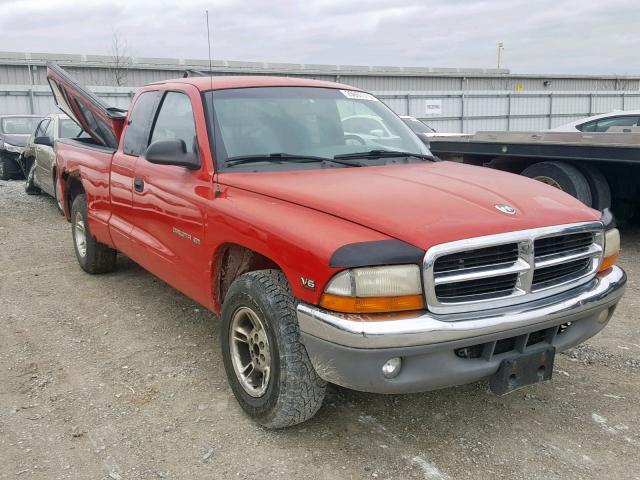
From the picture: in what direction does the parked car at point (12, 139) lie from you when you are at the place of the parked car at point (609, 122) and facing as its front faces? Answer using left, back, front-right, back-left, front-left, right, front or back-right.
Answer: front

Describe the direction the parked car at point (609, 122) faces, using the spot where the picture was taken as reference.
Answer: facing to the left of the viewer

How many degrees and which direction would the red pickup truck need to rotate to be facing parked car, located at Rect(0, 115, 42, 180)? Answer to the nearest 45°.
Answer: approximately 180°

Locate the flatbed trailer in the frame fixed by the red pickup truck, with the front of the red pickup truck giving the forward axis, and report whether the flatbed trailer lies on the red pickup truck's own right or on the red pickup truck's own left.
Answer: on the red pickup truck's own left

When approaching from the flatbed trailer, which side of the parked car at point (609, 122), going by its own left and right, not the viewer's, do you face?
left

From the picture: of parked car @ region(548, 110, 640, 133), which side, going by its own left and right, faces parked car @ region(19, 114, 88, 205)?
front

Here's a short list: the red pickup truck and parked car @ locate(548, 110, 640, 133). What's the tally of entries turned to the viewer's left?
1
